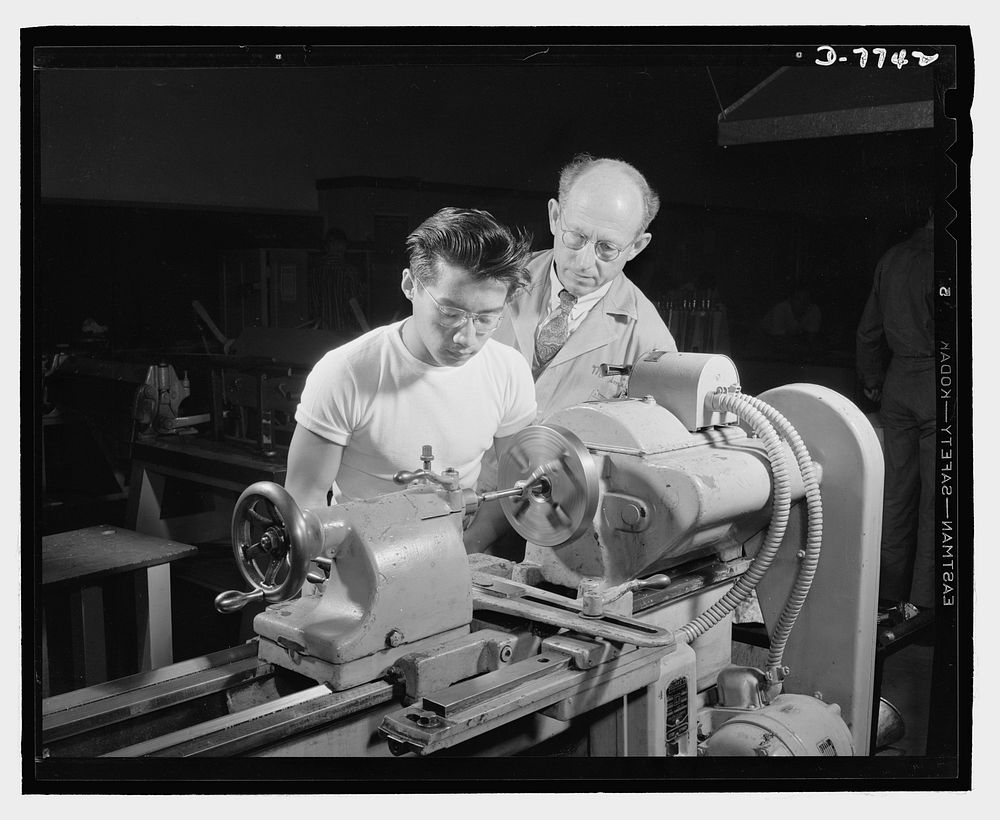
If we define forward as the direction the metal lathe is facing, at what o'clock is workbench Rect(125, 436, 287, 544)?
The workbench is roughly at 11 o'clock from the metal lathe.

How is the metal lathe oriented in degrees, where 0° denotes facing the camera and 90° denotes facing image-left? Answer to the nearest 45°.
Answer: approximately 135°

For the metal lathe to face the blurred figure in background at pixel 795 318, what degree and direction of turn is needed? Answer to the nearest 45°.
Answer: approximately 90° to its right

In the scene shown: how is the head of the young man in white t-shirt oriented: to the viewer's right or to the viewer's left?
to the viewer's right
